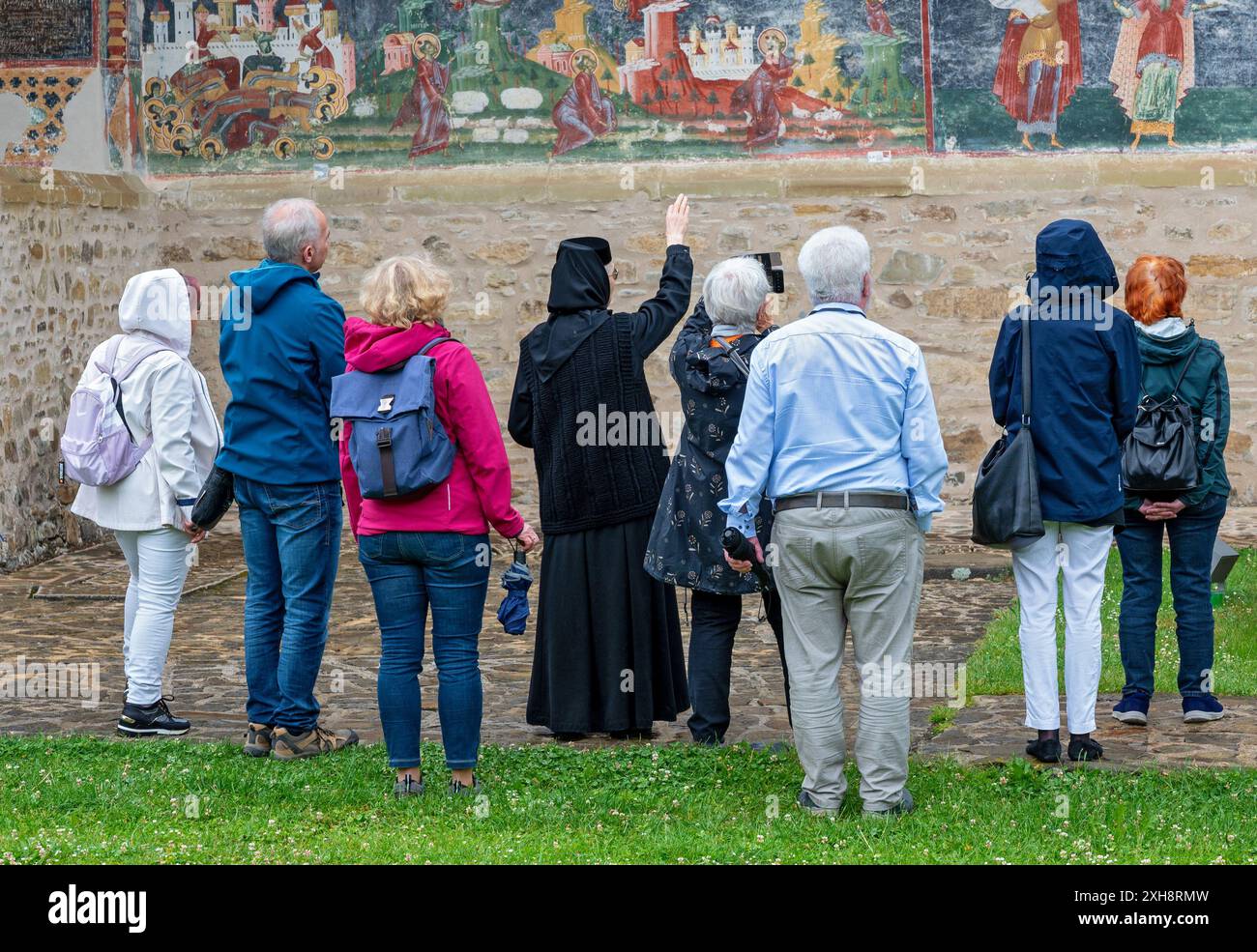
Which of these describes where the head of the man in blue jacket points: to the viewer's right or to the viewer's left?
to the viewer's right

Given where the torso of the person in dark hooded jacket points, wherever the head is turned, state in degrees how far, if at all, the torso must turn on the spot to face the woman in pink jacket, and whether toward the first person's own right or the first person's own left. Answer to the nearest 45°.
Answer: approximately 135° to the first person's own left

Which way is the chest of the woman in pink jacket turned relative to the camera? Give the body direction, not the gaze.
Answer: away from the camera

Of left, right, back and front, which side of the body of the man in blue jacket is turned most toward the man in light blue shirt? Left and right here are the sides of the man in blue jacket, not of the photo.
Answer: right

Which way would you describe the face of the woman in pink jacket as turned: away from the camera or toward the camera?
away from the camera

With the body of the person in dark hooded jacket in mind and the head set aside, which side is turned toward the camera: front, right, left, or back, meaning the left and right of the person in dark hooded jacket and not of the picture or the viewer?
back

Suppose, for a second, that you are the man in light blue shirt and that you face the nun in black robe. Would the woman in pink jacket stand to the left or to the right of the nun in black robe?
left

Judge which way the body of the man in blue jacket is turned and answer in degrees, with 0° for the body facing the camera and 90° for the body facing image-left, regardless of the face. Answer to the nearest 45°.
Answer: approximately 225°

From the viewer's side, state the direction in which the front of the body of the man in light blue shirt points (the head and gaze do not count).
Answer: away from the camera
